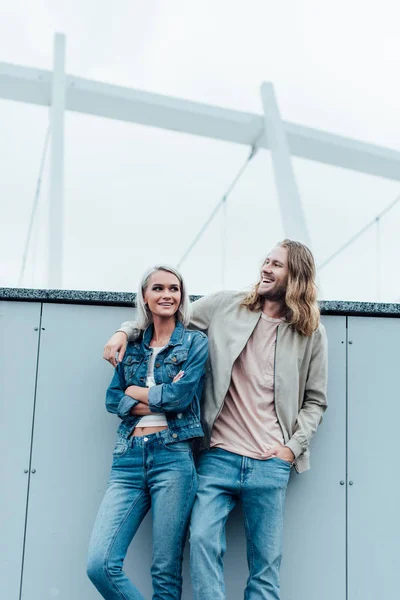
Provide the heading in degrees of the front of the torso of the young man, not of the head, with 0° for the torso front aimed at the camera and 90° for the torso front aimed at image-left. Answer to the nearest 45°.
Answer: approximately 0°

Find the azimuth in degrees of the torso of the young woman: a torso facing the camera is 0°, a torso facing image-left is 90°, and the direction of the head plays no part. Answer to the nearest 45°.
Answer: approximately 0°

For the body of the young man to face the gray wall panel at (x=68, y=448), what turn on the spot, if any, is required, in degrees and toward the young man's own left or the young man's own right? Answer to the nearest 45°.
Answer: approximately 90° to the young man's own right

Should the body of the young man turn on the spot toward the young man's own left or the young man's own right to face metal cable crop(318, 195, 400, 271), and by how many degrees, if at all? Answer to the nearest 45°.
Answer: approximately 180°

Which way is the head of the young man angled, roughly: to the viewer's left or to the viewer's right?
to the viewer's left

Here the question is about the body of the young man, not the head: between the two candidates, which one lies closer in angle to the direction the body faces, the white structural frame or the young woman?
the young woman

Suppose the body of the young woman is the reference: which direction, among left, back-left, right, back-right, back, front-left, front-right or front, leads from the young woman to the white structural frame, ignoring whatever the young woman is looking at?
back

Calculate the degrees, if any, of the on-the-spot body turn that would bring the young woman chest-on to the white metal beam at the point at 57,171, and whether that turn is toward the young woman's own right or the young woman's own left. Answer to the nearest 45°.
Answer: approximately 180°

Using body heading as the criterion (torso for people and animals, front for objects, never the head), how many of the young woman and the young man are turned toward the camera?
2
